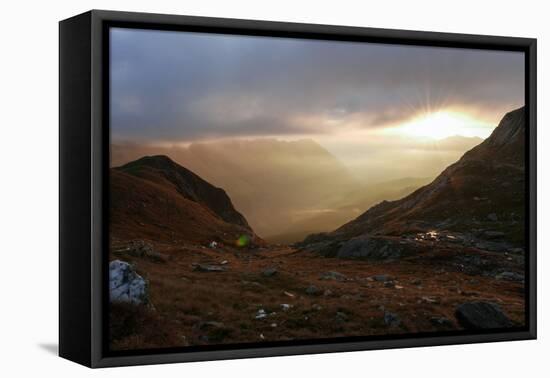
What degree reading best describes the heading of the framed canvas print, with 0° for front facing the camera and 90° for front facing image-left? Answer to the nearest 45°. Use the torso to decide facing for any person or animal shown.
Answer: approximately 315°
